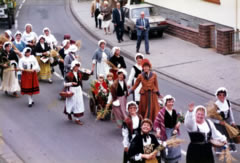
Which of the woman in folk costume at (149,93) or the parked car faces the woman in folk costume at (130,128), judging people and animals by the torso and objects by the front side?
the woman in folk costume at (149,93)

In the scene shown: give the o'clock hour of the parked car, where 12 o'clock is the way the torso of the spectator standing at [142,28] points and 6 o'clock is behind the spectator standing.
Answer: The parked car is roughly at 6 o'clock from the spectator standing.

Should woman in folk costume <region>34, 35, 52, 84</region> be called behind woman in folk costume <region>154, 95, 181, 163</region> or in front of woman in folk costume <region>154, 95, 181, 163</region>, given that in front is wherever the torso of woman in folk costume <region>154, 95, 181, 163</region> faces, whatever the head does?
behind

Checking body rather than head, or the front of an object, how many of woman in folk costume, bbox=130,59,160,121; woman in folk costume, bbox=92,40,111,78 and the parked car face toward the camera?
2

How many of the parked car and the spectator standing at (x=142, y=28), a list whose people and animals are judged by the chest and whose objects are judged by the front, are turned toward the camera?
1

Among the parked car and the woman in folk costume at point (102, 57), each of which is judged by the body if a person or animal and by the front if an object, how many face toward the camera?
1

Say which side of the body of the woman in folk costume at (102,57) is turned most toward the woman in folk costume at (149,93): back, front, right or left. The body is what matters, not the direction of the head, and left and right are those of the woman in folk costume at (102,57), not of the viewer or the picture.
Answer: front

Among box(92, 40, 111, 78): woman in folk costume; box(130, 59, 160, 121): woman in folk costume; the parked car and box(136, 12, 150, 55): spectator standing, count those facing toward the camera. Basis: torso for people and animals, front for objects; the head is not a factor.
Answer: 3

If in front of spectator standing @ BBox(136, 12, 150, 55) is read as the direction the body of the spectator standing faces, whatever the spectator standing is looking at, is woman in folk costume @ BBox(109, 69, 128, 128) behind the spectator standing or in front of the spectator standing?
in front

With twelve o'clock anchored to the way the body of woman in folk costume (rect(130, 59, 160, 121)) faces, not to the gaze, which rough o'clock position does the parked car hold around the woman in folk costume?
The parked car is roughly at 6 o'clock from the woman in folk costume.

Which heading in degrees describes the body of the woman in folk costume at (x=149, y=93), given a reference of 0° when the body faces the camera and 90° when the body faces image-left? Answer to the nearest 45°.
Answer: approximately 0°

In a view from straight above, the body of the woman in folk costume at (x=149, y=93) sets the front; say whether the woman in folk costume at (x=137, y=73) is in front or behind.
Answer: behind

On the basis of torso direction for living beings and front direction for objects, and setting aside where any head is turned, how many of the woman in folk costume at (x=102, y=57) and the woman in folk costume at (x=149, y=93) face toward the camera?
2

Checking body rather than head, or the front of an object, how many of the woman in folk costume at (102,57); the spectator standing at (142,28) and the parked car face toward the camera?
2
